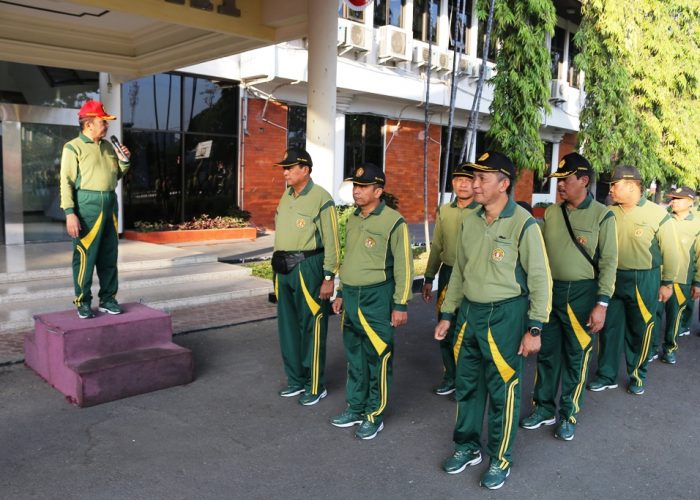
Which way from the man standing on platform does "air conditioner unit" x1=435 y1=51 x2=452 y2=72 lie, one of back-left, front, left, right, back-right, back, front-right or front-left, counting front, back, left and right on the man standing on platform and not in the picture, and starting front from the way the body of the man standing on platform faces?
left

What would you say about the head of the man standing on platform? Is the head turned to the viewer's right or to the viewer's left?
to the viewer's right

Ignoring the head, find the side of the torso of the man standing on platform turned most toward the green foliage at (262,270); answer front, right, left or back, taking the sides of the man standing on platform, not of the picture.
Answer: left

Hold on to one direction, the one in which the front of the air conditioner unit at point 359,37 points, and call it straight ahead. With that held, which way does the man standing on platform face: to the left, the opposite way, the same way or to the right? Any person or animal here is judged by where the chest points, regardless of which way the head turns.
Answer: to the left

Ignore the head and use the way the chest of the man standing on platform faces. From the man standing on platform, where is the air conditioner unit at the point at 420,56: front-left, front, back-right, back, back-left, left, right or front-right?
left

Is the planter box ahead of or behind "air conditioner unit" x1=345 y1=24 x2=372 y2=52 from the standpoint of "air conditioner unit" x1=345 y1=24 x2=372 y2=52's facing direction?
ahead

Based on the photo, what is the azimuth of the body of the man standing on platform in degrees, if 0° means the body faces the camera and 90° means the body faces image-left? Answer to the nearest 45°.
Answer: approximately 315°

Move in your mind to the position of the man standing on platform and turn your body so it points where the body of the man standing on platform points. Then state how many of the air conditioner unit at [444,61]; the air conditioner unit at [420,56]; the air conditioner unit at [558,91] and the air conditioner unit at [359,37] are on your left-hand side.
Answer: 4

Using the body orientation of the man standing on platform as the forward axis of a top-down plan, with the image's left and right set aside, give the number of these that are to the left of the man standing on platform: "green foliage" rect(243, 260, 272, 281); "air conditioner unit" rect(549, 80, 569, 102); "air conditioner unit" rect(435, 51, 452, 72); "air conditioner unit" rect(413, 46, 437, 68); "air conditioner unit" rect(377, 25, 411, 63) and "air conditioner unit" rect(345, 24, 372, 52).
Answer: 6

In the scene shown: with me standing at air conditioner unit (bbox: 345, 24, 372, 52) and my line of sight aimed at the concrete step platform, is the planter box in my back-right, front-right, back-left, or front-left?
front-right

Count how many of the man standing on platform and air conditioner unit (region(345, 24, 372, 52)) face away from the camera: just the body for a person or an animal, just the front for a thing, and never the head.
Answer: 0
